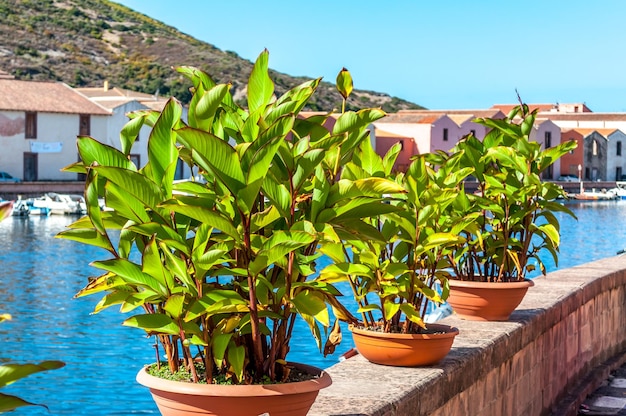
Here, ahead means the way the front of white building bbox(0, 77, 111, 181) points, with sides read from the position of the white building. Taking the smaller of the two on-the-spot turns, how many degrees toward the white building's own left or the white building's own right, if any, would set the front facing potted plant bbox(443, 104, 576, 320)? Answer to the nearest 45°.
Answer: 0° — it already faces it

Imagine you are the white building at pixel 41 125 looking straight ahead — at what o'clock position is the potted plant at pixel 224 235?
The potted plant is roughly at 12 o'clock from the white building.

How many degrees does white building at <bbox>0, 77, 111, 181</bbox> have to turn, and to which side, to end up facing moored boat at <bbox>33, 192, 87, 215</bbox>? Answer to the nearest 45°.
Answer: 0° — it already faces it

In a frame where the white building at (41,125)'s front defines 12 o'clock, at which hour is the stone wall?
The stone wall is roughly at 12 o'clock from the white building.

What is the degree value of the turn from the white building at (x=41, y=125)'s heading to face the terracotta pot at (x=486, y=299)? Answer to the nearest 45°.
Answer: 0° — it already faces it

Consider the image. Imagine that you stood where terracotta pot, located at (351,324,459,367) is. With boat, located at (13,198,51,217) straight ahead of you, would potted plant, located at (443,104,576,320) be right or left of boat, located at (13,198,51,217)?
right

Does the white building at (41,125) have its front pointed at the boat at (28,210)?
yes

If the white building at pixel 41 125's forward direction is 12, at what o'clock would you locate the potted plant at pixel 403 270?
The potted plant is roughly at 12 o'clock from the white building.

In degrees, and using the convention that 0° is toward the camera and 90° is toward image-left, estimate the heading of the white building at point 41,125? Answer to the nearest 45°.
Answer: approximately 0°
